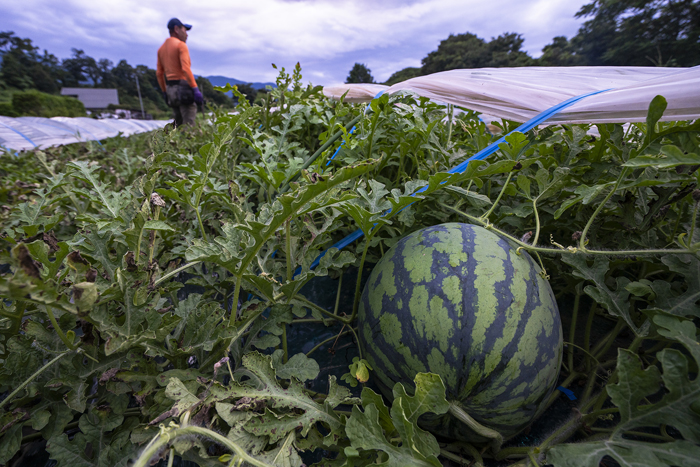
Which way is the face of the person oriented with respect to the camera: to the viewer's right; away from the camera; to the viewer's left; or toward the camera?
to the viewer's right

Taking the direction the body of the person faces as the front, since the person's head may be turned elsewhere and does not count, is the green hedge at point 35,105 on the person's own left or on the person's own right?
on the person's own left

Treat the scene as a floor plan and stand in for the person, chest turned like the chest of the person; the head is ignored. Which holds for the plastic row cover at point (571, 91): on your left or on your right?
on your right

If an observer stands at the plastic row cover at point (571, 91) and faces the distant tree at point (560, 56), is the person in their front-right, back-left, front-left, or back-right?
front-left

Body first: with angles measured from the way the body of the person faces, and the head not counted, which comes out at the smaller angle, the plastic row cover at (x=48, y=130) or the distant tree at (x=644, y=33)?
the distant tree

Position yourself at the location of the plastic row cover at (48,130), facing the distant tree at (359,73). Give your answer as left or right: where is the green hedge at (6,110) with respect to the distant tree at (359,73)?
left

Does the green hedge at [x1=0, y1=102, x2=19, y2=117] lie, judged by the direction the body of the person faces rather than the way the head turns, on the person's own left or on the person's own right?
on the person's own left

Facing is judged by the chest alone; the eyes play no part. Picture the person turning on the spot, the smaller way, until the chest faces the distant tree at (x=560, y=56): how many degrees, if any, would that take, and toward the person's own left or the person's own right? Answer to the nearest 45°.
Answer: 0° — they already face it

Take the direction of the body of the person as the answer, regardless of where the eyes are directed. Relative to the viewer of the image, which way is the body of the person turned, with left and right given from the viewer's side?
facing away from the viewer and to the right of the viewer

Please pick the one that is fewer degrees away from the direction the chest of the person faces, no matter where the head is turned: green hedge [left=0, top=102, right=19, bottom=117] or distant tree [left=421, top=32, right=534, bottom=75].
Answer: the distant tree
